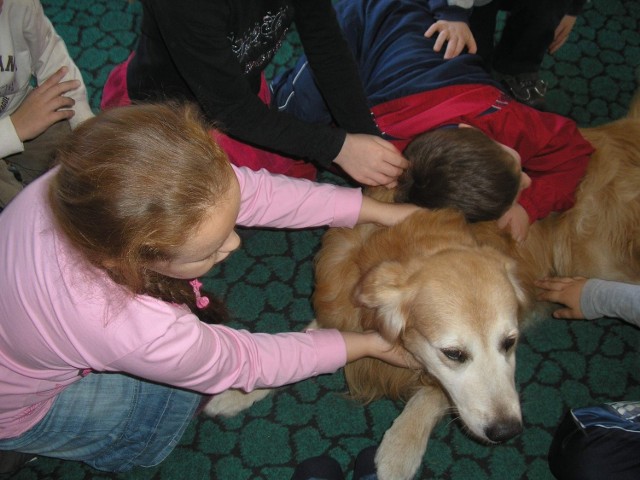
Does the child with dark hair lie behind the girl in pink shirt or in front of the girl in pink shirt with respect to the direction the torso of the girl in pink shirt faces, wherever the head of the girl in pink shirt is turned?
in front

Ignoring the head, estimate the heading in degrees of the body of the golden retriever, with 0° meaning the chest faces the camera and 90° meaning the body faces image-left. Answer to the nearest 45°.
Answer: approximately 45°

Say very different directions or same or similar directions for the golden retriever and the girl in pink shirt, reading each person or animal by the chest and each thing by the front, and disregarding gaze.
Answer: very different directions

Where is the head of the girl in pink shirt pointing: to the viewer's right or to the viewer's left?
to the viewer's right

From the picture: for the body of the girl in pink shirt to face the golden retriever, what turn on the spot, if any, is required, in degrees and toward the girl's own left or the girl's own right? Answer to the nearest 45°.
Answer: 0° — they already face it

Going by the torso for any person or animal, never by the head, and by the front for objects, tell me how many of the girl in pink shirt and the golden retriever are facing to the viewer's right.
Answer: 1

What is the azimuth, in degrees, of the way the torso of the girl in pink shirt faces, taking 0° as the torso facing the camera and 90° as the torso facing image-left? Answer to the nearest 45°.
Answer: approximately 270°
